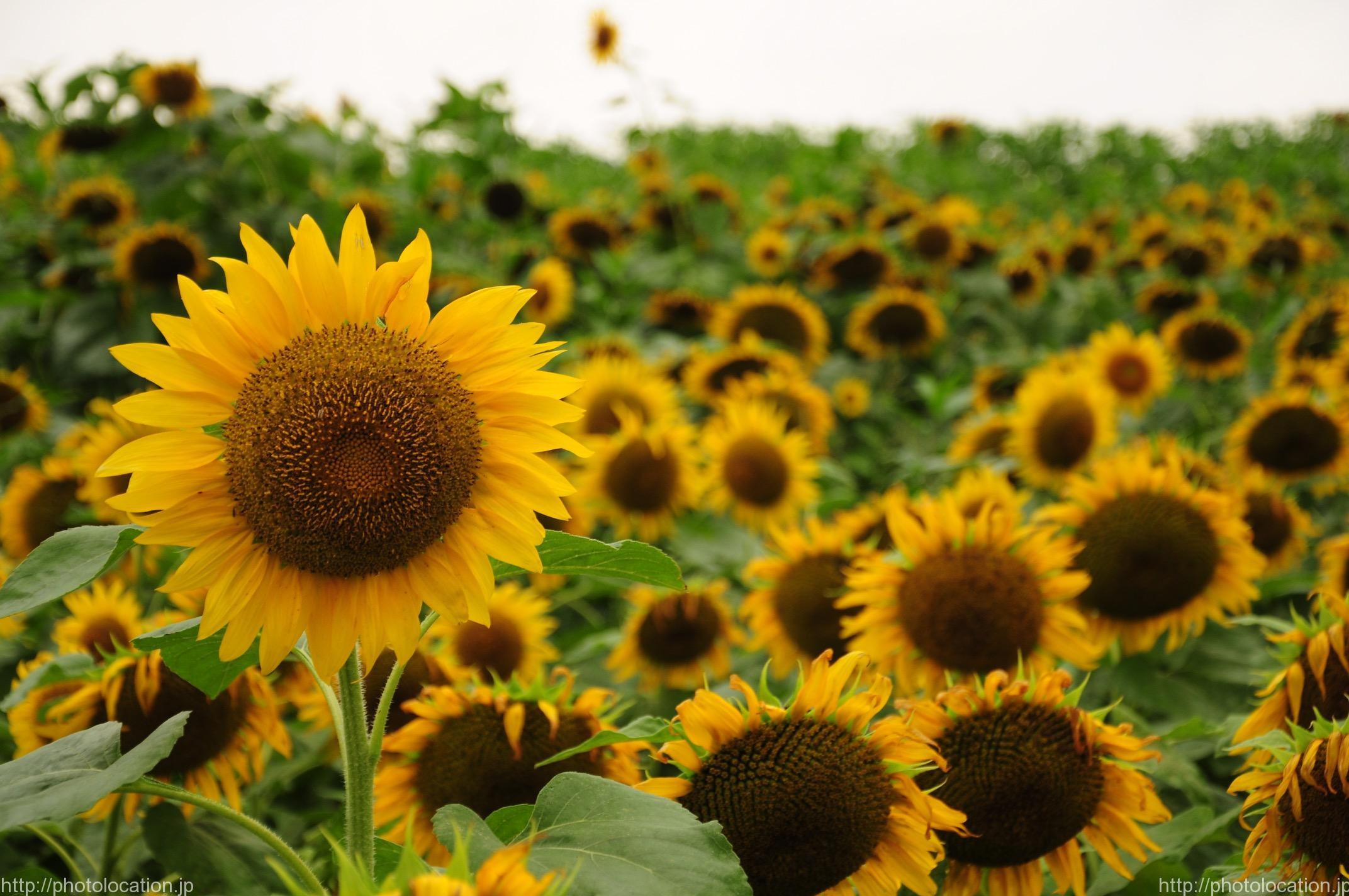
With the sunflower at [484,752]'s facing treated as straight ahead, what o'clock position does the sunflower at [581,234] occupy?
the sunflower at [581,234] is roughly at 6 o'clock from the sunflower at [484,752].

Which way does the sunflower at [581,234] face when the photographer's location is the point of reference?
facing the viewer

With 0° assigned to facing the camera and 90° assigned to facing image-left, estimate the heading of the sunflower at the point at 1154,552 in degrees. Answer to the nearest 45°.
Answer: approximately 0°

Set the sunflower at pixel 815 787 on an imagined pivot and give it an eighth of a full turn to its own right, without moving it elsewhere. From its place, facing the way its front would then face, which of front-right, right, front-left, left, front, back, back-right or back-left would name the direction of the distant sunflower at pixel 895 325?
back-right

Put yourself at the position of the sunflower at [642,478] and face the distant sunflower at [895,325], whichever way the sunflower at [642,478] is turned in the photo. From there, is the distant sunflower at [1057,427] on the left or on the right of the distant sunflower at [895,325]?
right

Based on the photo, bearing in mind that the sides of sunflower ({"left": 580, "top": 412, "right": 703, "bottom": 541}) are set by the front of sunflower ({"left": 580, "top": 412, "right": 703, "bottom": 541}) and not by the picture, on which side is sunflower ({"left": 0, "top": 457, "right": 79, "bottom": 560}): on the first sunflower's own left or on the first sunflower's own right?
on the first sunflower's own right

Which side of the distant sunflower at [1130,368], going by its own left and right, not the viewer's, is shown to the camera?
front

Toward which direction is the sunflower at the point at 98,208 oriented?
toward the camera

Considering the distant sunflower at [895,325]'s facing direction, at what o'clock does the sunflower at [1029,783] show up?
The sunflower is roughly at 12 o'clock from the distant sunflower.

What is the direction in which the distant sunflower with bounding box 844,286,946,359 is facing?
toward the camera
